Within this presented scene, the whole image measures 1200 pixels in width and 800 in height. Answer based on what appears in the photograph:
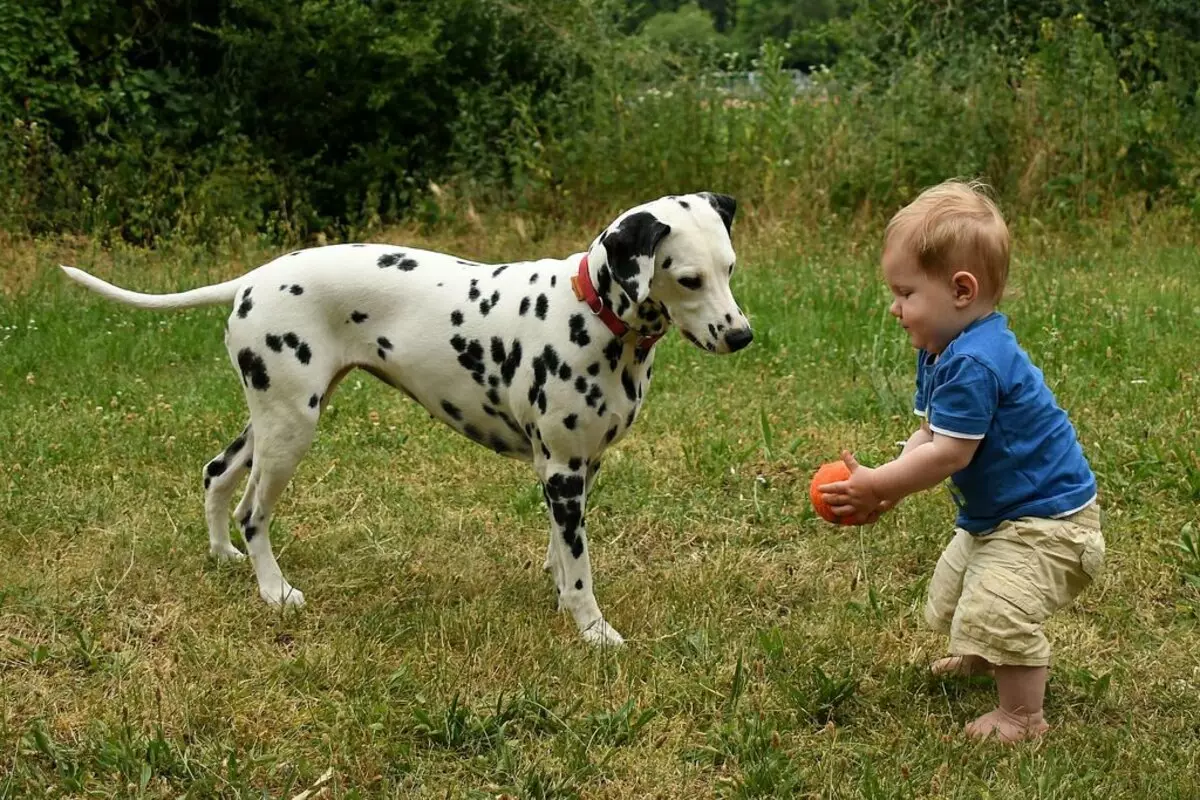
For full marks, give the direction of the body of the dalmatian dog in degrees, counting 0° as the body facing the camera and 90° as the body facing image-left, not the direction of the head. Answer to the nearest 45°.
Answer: approximately 270°
